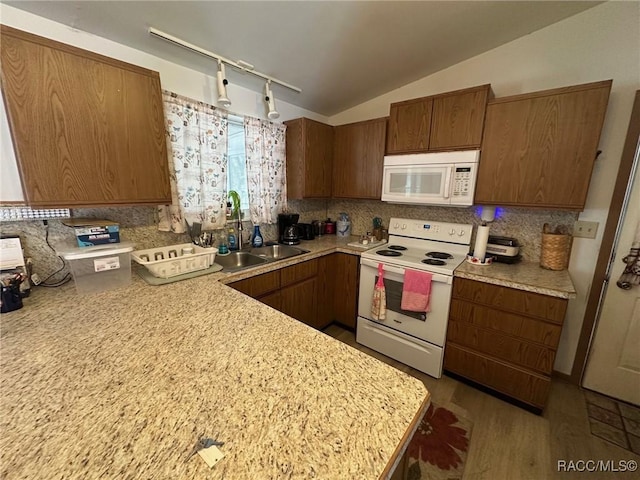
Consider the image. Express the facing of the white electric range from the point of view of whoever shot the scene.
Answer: facing the viewer and to the left of the viewer

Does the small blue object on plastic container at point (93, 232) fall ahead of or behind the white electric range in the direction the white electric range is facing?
ahead

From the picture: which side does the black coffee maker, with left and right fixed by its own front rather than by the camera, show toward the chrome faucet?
right

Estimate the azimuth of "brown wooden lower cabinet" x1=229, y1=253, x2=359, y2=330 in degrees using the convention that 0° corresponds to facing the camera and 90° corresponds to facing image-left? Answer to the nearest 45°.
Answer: approximately 315°

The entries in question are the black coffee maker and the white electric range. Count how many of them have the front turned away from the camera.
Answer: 0

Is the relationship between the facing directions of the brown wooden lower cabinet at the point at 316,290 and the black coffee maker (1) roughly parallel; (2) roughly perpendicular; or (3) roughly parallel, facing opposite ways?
roughly parallel

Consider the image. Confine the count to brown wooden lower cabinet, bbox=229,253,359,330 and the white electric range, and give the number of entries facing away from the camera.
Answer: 0

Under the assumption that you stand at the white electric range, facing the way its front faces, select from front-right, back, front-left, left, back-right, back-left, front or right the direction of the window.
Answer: front-right
